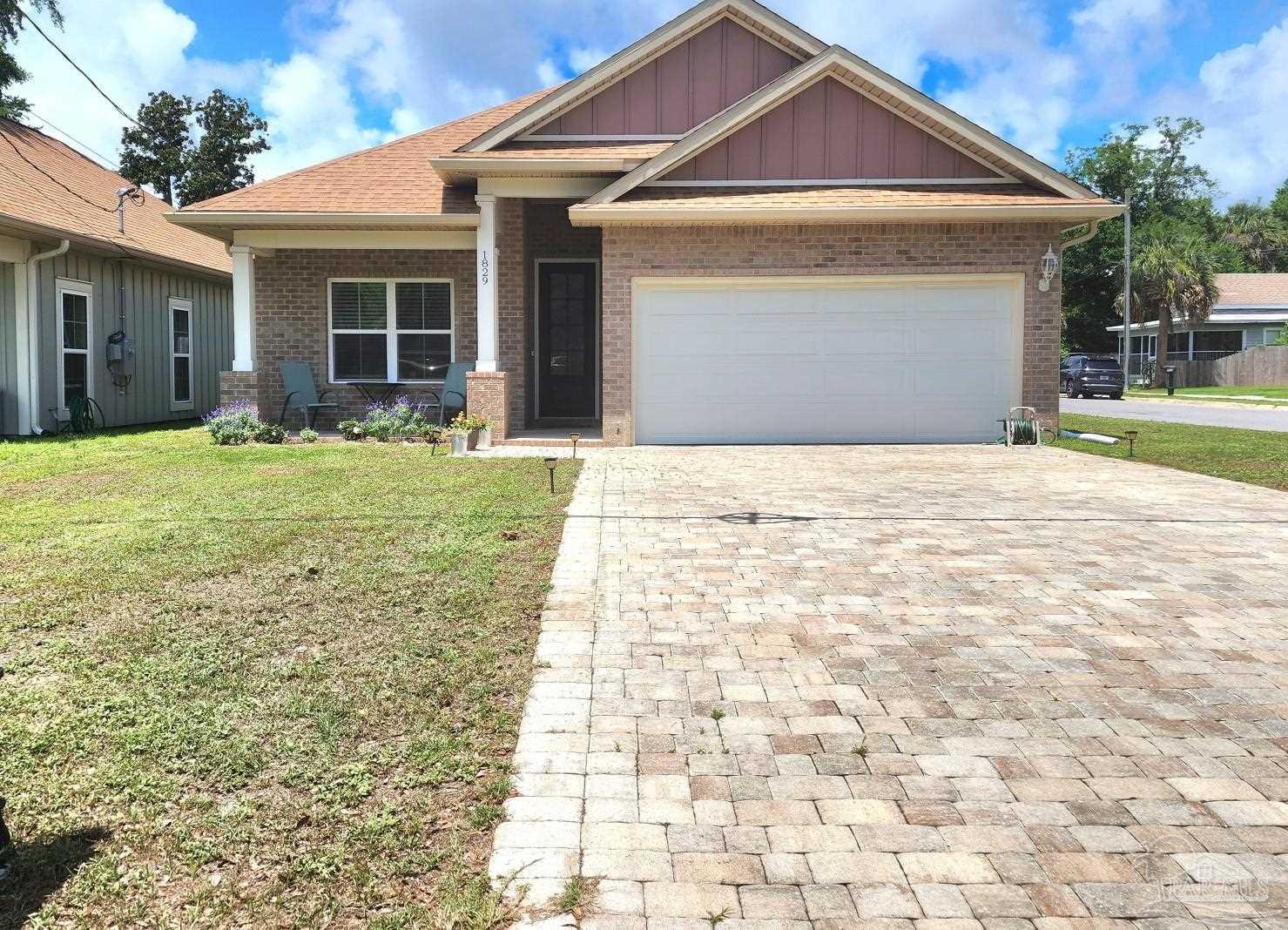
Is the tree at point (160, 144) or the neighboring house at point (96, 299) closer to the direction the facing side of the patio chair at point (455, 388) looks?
the neighboring house

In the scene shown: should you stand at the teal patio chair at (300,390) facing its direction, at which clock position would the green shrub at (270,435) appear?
The green shrub is roughly at 2 o'clock from the teal patio chair.

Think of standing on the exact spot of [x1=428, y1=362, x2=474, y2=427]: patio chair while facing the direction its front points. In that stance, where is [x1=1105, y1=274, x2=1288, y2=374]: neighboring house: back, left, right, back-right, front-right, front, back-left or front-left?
back

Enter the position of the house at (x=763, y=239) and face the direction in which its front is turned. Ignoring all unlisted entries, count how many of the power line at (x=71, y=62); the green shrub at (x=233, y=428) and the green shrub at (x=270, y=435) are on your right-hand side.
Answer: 3

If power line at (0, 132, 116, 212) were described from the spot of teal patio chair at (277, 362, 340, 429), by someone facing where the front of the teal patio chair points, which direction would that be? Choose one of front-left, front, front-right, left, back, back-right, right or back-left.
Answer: back

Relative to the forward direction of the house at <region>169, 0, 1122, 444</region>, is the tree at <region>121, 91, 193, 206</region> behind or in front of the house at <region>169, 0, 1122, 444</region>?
behind

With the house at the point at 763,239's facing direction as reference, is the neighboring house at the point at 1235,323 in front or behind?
behind

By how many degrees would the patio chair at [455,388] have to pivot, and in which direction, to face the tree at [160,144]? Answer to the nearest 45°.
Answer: approximately 135° to its right

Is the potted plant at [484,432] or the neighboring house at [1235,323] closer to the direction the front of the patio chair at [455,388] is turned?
the potted plant

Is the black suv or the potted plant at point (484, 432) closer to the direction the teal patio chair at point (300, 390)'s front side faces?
the potted plant

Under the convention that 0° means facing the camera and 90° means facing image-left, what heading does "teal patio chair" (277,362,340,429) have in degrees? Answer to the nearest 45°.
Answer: approximately 315°

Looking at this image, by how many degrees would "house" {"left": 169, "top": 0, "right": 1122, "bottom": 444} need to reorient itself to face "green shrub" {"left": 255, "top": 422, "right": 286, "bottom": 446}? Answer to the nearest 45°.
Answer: approximately 90° to its right

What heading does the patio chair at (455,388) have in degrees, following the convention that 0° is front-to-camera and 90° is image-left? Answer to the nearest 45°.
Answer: approximately 45°

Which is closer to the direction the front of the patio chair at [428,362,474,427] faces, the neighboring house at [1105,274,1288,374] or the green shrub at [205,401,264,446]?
the green shrub
